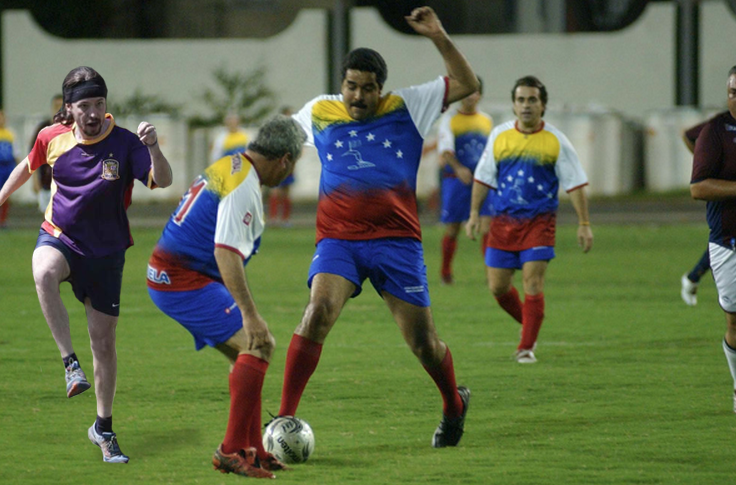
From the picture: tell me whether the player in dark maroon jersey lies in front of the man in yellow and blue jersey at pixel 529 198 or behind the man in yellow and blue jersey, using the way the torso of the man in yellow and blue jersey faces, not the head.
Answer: in front

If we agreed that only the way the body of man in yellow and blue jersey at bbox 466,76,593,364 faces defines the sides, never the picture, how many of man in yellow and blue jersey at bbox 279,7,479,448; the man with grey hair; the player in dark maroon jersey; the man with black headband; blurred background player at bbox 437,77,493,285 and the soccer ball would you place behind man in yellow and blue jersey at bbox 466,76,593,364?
1

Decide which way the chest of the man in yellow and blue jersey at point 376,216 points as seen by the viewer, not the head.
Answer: toward the camera

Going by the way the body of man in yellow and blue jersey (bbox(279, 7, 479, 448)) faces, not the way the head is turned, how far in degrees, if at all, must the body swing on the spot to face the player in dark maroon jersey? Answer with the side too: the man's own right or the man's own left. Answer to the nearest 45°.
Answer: approximately 90° to the man's own left

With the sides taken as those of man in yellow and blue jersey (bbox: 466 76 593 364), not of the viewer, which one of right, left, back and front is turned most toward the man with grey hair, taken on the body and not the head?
front

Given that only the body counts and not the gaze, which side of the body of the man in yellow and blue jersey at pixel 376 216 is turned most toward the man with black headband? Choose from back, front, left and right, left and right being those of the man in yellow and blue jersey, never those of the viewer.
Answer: right

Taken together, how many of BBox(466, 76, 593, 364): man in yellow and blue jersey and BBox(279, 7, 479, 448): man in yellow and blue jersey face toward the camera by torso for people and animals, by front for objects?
2

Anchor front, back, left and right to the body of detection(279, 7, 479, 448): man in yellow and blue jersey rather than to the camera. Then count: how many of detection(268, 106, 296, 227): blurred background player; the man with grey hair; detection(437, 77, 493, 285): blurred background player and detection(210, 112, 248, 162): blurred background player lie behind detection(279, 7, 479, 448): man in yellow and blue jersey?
3

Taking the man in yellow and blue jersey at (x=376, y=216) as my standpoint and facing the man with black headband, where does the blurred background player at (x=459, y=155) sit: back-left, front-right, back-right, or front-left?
back-right

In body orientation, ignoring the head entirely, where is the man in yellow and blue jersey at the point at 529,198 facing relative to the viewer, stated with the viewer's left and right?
facing the viewer

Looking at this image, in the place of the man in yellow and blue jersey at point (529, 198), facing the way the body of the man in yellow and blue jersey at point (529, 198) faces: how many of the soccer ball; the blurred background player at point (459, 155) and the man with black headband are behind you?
1

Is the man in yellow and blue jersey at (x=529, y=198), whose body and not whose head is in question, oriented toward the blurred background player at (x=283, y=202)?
no

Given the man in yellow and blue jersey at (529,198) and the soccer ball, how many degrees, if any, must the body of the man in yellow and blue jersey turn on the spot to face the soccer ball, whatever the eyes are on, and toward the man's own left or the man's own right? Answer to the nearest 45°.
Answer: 0° — they already face it

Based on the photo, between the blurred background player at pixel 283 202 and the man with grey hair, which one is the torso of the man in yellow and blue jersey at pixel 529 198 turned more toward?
the man with grey hair

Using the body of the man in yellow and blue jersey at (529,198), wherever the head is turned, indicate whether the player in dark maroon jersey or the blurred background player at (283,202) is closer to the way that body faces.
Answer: the player in dark maroon jersey

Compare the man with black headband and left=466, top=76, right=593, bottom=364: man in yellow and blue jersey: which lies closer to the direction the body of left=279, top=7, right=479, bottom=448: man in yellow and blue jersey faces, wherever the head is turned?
the man with black headband

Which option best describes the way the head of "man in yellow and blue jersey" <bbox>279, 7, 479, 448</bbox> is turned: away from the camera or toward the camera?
toward the camera

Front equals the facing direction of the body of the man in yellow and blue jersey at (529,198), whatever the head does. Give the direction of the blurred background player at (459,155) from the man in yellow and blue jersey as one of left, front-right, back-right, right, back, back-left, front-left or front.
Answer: back

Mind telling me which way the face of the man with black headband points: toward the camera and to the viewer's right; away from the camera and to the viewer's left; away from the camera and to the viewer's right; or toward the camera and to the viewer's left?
toward the camera and to the viewer's right

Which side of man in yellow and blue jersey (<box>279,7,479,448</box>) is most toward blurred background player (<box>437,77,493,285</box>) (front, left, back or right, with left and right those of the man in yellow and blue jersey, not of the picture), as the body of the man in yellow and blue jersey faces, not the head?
back

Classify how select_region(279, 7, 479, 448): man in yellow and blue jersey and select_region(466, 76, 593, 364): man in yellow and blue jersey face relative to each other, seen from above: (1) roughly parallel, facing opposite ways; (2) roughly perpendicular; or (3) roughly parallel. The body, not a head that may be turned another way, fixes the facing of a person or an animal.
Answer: roughly parallel
